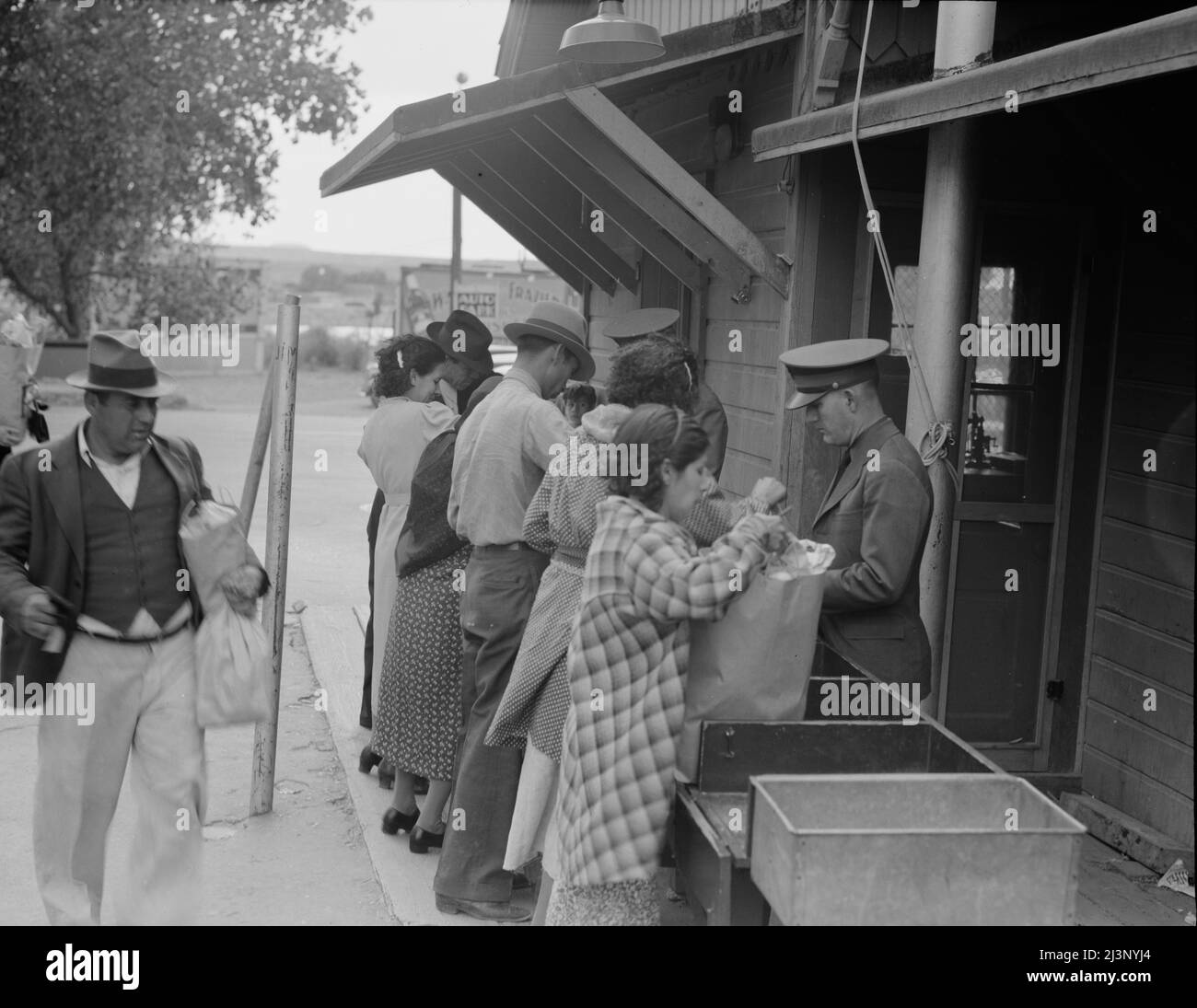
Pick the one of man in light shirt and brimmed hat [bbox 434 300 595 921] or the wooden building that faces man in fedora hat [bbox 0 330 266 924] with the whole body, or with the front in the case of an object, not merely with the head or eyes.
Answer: the wooden building

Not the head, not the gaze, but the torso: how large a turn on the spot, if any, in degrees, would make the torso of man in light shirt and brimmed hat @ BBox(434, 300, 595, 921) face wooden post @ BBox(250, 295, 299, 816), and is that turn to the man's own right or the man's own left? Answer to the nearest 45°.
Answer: approximately 90° to the man's own left

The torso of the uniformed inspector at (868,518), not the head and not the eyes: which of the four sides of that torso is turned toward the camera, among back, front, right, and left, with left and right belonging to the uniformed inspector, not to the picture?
left

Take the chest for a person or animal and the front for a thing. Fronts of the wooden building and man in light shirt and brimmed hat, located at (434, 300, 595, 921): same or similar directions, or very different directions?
very different directions

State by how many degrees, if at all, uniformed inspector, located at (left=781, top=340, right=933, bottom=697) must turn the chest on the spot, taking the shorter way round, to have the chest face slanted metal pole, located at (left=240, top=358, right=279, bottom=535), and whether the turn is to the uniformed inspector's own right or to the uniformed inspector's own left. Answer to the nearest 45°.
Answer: approximately 45° to the uniformed inspector's own right

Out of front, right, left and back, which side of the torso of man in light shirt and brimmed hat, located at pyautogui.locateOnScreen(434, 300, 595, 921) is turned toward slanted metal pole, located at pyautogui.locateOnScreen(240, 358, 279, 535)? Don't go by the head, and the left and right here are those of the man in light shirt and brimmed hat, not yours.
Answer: left

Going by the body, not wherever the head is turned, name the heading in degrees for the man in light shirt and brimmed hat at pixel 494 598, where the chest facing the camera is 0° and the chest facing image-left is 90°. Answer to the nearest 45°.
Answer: approximately 225°
